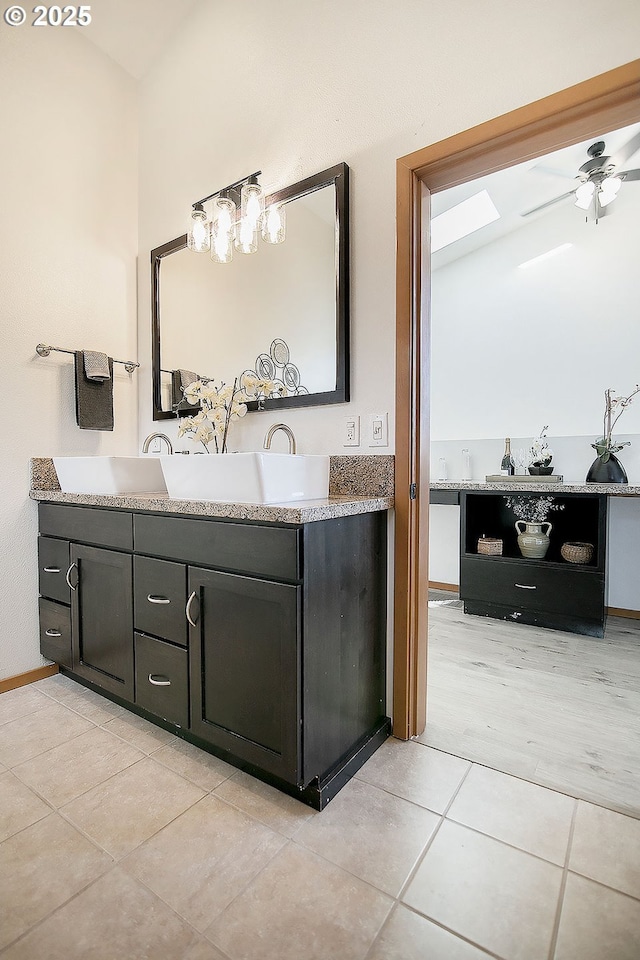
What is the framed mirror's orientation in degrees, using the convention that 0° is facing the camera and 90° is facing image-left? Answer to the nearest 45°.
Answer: approximately 45°

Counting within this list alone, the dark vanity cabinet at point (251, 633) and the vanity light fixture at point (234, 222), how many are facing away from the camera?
0

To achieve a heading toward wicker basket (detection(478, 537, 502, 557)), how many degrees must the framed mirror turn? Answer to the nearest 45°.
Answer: approximately 180°

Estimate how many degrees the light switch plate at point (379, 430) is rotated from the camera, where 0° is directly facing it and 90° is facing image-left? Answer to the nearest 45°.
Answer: approximately 45°

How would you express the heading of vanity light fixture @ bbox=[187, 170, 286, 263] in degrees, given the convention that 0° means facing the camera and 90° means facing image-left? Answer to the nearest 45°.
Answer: approximately 45°

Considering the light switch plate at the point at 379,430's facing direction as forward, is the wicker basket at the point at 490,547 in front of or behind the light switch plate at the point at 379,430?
behind
